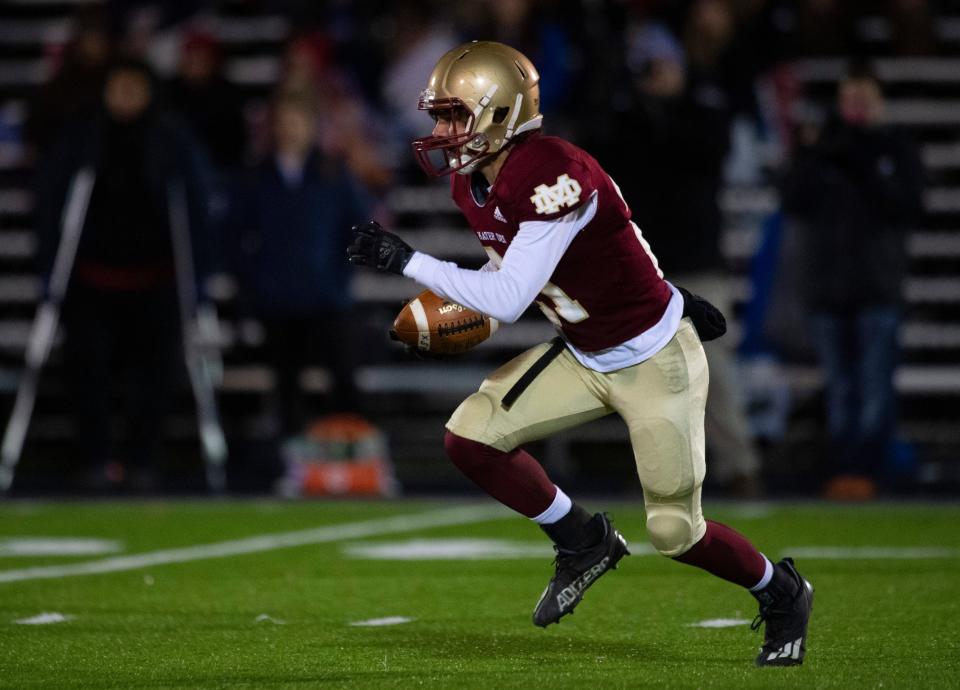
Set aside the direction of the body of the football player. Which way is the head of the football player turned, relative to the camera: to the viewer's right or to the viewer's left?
to the viewer's left

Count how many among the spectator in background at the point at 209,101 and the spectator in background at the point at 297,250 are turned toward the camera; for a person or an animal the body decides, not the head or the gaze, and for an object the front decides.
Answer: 2

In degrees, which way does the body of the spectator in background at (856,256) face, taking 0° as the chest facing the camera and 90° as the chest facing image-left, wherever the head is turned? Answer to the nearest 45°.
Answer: approximately 0°

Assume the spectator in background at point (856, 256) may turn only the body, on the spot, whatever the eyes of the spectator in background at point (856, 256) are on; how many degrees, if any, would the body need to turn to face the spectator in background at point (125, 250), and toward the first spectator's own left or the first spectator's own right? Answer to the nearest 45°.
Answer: approximately 90° to the first spectator's own right

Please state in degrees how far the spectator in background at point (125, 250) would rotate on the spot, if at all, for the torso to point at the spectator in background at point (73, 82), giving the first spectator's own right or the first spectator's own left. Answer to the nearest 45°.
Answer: approximately 180°

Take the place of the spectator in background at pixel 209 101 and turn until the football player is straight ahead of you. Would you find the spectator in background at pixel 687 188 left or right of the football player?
left

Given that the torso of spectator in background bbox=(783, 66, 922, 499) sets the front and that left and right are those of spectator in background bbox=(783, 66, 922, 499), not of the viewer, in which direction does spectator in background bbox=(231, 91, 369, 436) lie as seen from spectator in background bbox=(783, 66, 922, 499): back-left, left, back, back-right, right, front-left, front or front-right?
right

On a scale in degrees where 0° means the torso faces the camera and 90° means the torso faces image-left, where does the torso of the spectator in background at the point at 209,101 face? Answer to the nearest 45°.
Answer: approximately 0°

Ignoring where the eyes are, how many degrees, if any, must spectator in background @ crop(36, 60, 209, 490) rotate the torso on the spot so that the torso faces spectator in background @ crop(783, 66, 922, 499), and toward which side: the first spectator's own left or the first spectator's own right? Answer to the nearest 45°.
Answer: approximately 90° to the first spectator's own left

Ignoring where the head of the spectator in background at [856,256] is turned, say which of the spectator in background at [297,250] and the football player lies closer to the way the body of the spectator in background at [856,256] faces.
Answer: the football player
